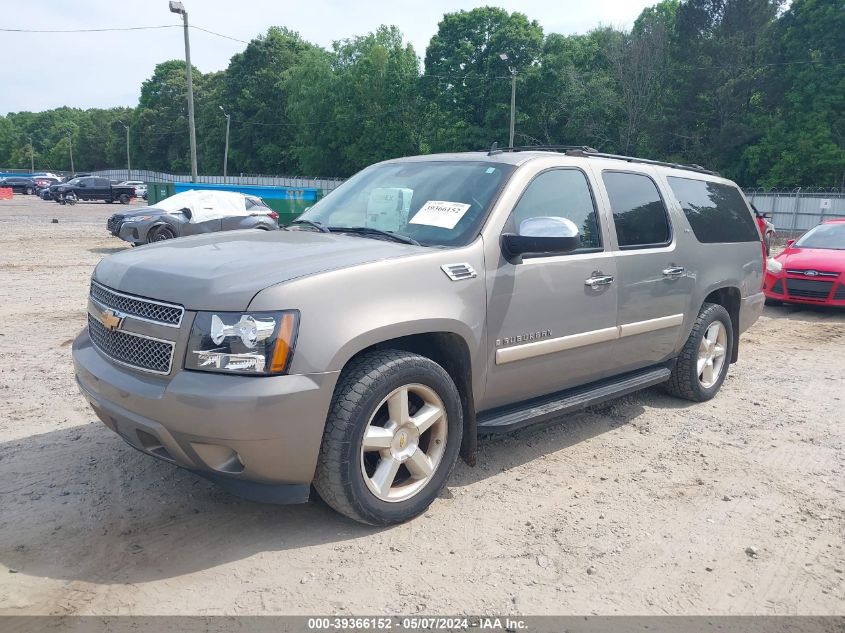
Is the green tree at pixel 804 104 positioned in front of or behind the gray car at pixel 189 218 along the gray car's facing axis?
behind

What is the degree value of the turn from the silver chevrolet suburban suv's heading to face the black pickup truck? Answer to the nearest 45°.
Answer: approximately 90° to its right

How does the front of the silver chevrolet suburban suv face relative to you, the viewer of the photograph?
facing the viewer and to the left of the viewer

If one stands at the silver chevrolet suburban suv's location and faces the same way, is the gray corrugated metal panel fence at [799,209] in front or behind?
behind

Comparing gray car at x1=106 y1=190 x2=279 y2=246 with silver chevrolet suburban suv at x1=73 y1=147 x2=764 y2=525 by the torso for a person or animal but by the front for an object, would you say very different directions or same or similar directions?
same or similar directions

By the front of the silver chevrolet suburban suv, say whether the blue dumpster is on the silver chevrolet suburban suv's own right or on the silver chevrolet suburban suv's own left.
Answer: on the silver chevrolet suburban suv's own right

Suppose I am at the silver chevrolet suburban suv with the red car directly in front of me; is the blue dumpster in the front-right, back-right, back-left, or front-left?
front-left

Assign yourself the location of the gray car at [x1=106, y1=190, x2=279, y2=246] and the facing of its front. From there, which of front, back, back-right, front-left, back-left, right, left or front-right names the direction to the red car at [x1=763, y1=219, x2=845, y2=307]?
left

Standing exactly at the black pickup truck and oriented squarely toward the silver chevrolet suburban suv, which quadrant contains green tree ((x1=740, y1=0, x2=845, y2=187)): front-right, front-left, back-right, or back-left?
front-left

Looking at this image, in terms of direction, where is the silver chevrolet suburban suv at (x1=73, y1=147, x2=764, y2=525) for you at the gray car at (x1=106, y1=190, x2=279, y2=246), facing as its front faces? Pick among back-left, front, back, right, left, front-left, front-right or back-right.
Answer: front-left

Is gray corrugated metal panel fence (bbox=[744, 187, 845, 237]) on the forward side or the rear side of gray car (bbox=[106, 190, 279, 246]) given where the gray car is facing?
on the rear side

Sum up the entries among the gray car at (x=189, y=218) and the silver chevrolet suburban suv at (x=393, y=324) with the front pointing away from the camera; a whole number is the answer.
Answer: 0

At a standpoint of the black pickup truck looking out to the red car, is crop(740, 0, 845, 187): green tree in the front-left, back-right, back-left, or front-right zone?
front-left

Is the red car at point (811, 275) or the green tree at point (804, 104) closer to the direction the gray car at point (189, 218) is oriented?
the red car
